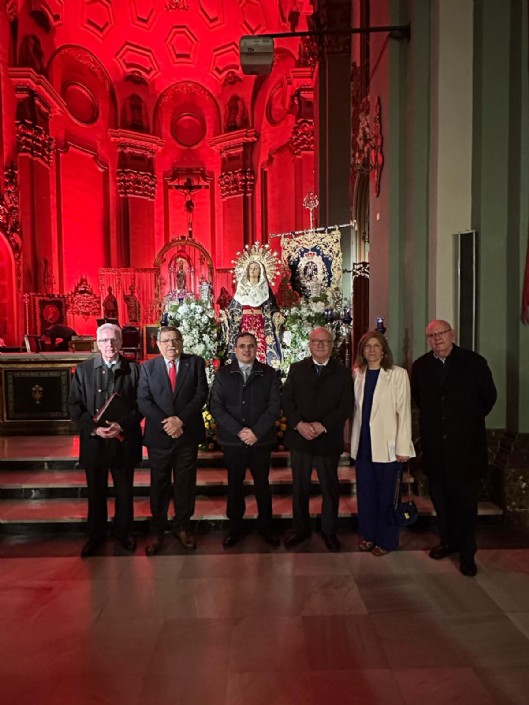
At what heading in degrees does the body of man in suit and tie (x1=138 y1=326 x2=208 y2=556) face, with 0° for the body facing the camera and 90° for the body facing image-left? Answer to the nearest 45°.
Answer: approximately 0°

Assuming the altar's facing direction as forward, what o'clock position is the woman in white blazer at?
The woman in white blazer is roughly at 11 o'clock from the altar.

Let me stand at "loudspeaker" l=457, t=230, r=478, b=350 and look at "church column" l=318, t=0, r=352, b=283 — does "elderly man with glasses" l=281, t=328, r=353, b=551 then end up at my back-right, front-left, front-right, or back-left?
back-left

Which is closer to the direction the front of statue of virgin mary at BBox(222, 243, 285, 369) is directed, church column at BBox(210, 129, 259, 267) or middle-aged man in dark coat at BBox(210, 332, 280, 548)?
the middle-aged man in dark coat

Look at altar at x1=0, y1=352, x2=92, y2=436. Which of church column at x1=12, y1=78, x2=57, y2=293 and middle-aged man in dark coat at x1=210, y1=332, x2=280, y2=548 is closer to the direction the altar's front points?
the middle-aged man in dark coat
